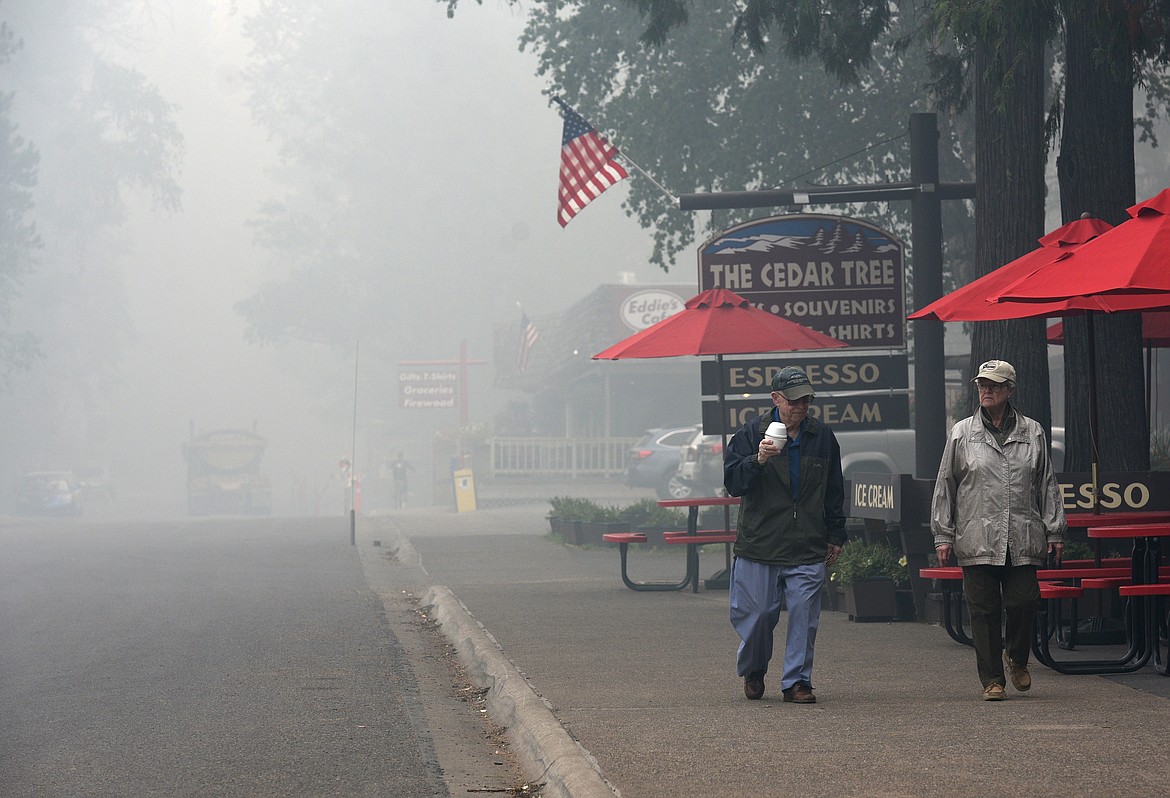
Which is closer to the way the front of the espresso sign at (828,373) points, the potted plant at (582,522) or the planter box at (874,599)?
the planter box

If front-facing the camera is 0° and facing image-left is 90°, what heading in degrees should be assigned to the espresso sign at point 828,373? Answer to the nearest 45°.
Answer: approximately 0°

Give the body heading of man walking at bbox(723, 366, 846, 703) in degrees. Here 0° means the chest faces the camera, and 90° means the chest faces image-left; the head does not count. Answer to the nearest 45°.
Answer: approximately 0°

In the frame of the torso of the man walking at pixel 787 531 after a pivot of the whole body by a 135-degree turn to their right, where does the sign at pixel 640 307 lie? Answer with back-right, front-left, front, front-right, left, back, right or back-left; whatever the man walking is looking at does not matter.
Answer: front-right
